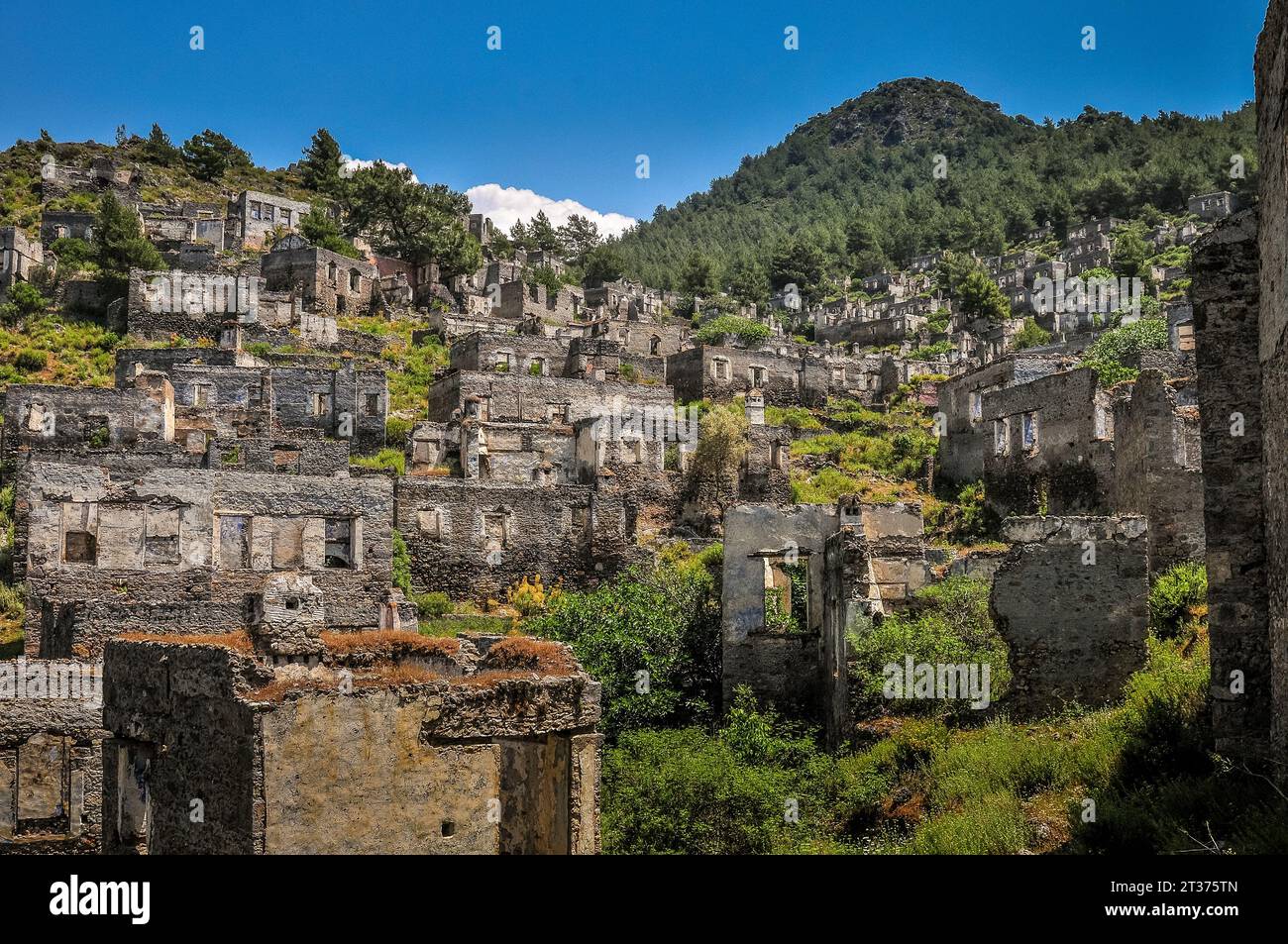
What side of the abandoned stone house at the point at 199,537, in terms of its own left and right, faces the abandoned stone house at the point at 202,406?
back

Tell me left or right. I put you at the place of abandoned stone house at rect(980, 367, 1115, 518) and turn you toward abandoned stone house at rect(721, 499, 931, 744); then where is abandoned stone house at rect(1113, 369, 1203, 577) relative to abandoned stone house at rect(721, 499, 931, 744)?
left

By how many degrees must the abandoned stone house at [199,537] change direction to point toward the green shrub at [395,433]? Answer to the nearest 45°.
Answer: approximately 135° to its left

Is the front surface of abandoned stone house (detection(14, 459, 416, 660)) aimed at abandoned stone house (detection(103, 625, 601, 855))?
yes

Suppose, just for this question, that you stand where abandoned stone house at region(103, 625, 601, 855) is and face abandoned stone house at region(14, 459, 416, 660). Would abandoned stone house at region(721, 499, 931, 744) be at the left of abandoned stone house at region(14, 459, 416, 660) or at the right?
right

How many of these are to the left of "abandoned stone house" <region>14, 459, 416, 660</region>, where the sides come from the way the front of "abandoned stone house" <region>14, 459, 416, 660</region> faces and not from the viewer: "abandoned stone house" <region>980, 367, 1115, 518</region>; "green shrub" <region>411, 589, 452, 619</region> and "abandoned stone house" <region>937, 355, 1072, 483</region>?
3

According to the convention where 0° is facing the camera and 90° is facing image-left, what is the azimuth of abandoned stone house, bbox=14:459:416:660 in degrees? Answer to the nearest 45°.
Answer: approximately 0°
